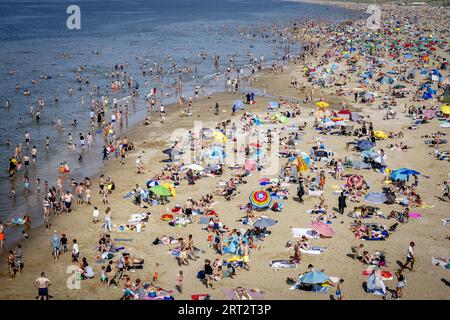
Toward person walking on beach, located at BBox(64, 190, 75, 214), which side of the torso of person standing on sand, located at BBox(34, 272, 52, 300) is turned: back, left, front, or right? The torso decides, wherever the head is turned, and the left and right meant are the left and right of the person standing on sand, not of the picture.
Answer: front

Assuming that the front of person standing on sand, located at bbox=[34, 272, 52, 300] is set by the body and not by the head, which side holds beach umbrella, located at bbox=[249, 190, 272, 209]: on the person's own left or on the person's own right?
on the person's own right

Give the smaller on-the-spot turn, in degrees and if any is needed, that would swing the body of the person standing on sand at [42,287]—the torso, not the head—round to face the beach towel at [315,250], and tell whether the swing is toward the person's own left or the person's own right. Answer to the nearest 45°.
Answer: approximately 90° to the person's own right

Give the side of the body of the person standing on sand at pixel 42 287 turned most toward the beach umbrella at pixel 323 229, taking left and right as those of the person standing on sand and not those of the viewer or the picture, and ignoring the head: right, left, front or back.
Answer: right

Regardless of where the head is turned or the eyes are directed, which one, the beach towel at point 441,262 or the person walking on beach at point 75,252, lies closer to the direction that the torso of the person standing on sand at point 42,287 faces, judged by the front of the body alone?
the person walking on beach

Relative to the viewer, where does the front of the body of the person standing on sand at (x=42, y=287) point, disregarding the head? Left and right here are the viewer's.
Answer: facing away from the viewer

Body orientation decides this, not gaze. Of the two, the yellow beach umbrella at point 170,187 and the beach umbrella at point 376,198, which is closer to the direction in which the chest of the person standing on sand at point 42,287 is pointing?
the yellow beach umbrella

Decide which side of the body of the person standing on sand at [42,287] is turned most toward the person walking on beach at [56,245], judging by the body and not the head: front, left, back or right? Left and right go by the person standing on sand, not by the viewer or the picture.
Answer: front

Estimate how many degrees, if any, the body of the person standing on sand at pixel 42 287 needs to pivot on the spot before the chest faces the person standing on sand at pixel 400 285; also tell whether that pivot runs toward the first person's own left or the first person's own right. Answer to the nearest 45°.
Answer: approximately 90° to the first person's own right

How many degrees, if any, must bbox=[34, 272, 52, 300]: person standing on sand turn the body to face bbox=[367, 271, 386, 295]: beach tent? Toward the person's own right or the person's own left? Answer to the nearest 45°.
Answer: approximately 90° to the person's own right

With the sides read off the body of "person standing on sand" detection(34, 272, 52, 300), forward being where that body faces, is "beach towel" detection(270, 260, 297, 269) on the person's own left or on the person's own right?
on the person's own right

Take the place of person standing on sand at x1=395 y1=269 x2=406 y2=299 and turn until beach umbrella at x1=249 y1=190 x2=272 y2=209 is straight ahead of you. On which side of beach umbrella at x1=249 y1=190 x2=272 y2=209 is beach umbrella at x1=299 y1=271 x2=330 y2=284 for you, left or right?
left
